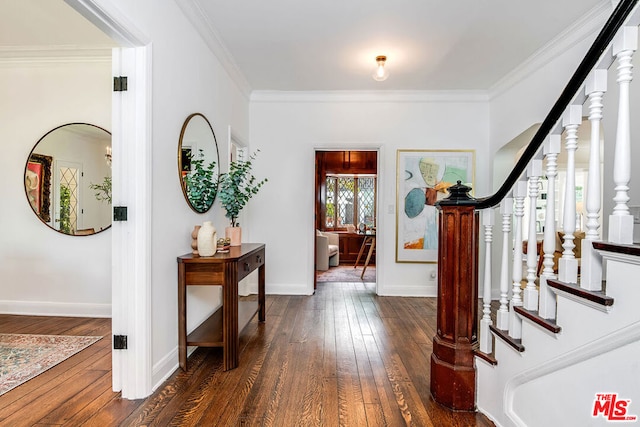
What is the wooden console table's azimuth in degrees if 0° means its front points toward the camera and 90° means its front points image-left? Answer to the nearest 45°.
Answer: approximately 270°

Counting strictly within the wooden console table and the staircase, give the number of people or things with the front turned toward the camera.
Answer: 0

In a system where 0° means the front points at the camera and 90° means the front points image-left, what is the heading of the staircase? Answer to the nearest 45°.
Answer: approximately 135°

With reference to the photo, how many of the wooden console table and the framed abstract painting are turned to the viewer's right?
1

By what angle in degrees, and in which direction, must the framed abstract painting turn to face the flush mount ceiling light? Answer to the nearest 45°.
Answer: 0° — it already faces it

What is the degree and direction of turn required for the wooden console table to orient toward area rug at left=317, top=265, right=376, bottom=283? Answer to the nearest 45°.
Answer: approximately 45° to its left

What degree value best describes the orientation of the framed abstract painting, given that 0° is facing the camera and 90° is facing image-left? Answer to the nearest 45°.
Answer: approximately 0°
